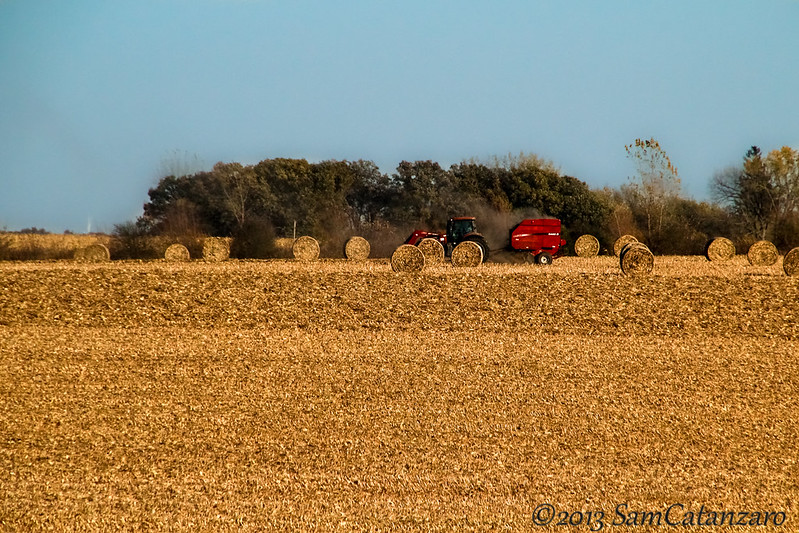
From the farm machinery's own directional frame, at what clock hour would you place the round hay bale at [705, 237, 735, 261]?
The round hay bale is roughly at 5 o'clock from the farm machinery.

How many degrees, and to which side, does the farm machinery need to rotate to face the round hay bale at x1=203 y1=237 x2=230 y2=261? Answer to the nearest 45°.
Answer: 0° — it already faces it

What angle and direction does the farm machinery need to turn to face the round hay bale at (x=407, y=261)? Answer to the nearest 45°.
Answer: approximately 45° to its left

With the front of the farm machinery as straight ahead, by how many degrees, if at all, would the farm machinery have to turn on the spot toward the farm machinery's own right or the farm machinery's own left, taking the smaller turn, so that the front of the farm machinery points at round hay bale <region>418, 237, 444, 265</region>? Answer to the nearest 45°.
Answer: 0° — it already faces it

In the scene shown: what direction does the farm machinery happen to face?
to the viewer's left

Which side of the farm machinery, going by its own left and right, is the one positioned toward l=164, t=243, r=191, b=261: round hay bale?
front

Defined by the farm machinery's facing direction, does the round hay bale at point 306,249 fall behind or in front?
in front

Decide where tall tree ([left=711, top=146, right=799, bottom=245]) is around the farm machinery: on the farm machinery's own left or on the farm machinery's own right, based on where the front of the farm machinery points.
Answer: on the farm machinery's own right

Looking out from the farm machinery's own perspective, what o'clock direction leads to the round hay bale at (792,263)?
The round hay bale is roughly at 7 o'clock from the farm machinery.

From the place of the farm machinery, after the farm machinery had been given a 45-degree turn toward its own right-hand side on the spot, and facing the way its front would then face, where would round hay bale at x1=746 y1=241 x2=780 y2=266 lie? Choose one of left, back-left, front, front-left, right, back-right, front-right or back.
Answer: back-right

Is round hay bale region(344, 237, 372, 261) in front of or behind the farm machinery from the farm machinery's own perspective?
in front
